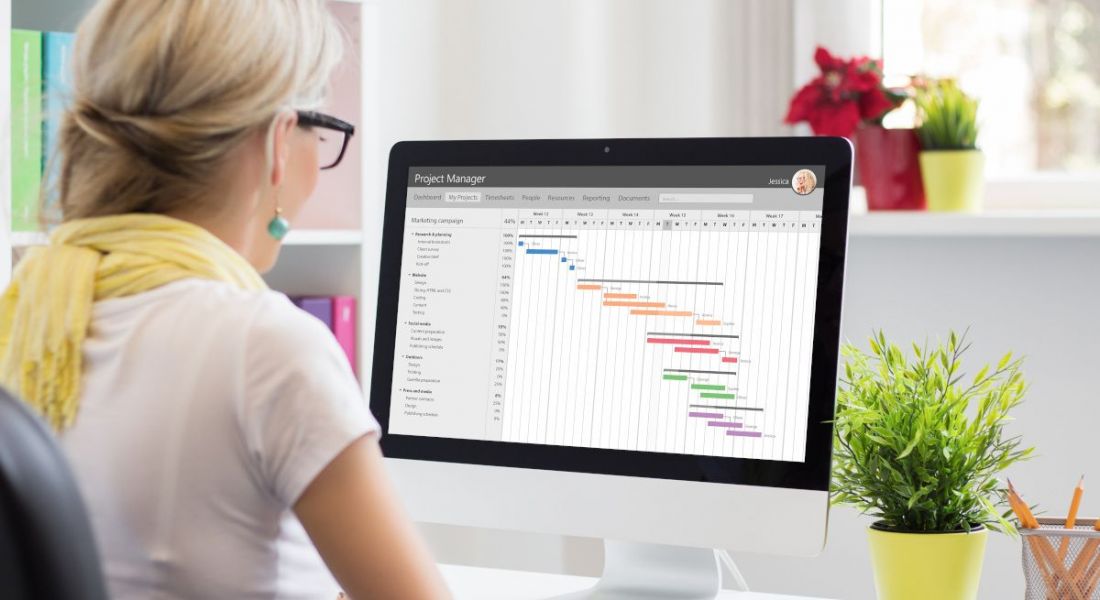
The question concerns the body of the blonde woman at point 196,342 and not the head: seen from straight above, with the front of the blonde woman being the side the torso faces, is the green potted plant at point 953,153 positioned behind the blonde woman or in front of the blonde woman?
in front

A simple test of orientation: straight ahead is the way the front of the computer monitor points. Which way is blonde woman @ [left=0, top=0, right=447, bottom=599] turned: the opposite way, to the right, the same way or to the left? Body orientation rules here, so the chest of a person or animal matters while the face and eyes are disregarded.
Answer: the opposite way

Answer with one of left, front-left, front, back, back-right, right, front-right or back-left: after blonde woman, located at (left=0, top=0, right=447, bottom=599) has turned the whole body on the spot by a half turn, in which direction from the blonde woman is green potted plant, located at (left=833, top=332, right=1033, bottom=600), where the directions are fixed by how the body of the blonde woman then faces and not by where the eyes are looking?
back-left

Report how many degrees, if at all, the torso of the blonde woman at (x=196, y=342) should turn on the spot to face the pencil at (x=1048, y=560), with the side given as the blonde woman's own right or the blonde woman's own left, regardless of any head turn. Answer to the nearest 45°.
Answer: approximately 45° to the blonde woman's own right

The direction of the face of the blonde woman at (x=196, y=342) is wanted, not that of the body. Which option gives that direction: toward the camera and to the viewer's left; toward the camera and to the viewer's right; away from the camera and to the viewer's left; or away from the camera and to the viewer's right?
away from the camera and to the viewer's right

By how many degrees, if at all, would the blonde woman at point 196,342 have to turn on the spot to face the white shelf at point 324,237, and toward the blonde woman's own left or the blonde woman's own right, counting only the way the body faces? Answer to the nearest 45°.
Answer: approximately 45° to the blonde woman's own left

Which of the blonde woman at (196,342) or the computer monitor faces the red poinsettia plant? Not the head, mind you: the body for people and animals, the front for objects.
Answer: the blonde woman

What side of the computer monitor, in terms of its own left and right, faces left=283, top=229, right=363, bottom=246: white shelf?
right

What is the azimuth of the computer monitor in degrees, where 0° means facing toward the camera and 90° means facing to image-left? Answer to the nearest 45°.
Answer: approximately 45°

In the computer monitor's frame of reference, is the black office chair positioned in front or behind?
in front

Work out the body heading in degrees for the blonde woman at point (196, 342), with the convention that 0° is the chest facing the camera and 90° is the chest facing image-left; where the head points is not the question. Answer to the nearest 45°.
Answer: approximately 225°
